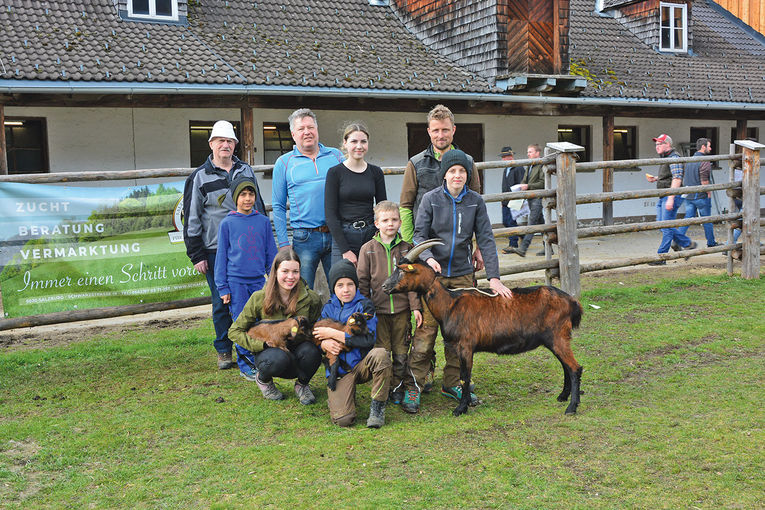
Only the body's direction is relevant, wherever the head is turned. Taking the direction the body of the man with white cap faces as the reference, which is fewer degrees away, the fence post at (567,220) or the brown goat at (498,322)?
the brown goat

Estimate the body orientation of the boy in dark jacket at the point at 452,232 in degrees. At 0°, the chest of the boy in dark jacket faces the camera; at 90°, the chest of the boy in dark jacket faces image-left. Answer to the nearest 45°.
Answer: approximately 0°

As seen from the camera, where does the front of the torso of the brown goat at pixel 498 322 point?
to the viewer's left

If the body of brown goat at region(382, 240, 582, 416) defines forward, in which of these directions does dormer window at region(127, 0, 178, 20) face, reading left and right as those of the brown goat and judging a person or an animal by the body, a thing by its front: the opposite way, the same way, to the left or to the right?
to the left

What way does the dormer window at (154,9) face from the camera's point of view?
toward the camera

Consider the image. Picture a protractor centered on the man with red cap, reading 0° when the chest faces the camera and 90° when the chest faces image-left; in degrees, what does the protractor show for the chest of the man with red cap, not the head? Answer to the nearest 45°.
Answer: approximately 90°

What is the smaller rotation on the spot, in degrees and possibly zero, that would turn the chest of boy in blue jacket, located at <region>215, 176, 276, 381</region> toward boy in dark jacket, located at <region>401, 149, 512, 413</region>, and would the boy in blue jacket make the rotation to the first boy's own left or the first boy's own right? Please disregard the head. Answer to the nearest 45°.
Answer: approximately 45° to the first boy's own left

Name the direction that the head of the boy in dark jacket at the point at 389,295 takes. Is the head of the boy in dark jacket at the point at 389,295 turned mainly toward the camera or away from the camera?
toward the camera

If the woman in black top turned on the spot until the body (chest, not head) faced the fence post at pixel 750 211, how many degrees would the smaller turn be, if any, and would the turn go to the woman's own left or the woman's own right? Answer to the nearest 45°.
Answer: approximately 135° to the woman's own left

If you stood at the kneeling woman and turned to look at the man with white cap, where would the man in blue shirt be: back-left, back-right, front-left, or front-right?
front-right

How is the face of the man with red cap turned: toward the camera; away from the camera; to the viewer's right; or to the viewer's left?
to the viewer's left
